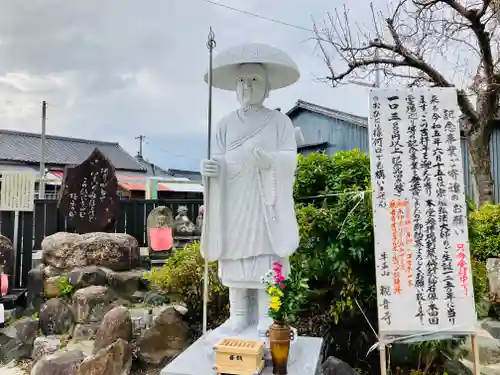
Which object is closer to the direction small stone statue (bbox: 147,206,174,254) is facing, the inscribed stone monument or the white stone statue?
the white stone statue

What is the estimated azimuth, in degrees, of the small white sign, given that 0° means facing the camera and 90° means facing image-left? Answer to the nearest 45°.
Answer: approximately 0°

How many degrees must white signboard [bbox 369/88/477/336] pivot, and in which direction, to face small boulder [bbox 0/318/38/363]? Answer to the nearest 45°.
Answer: approximately 90° to its right

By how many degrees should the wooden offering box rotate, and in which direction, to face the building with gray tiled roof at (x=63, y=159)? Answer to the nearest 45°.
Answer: approximately 135° to its right

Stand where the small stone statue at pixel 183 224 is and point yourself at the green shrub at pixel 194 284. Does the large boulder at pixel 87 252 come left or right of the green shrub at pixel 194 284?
right

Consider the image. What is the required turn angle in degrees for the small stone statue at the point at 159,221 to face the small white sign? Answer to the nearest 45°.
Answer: approximately 90° to its right

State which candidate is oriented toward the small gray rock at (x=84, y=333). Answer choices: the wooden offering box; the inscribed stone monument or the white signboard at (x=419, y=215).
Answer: the inscribed stone monument

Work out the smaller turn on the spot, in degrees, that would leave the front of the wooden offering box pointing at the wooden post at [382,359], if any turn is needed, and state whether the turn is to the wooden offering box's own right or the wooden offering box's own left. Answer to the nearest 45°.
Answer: approximately 90° to the wooden offering box's own left

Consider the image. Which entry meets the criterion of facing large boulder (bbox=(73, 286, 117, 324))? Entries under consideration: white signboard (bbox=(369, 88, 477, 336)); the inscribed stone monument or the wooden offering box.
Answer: the inscribed stone monument

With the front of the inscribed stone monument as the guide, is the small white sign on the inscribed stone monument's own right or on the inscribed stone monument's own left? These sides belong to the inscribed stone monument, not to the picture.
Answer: on the inscribed stone monument's own right
